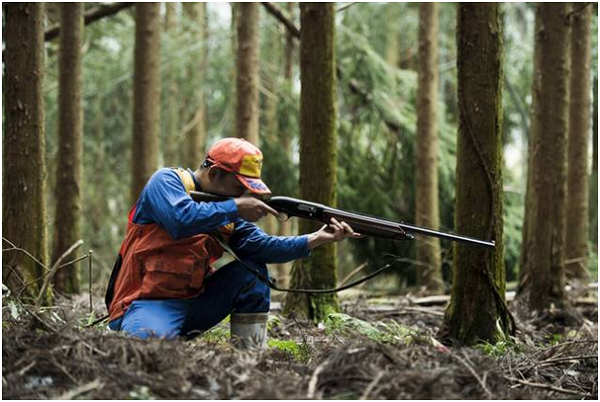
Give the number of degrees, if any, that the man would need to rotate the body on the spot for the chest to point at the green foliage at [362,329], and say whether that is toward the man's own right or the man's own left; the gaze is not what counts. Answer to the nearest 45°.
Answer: approximately 45° to the man's own left

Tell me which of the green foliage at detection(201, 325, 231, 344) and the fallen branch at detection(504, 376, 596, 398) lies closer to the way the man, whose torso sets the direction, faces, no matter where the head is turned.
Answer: the fallen branch

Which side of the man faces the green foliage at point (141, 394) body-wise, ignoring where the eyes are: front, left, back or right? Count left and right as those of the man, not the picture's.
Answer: right

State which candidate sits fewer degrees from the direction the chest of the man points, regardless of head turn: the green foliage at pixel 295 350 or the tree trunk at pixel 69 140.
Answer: the green foliage

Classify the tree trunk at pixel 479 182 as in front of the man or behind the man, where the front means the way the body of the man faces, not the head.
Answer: in front

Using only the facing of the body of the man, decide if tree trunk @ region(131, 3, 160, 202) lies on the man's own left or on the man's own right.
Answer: on the man's own left

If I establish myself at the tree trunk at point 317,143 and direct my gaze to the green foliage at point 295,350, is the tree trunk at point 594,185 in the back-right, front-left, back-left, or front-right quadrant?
back-left

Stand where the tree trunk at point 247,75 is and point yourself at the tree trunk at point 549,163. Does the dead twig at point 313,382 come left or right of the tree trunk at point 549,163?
right

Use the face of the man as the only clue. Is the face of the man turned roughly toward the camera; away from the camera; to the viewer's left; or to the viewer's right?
to the viewer's right

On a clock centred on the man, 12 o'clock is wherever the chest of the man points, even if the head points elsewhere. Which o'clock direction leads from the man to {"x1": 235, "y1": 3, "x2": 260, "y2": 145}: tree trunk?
The tree trunk is roughly at 9 o'clock from the man.

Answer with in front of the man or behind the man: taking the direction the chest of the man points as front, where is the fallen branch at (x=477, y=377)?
in front

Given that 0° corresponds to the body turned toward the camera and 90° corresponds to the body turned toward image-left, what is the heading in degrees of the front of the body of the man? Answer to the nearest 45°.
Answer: approximately 270°
